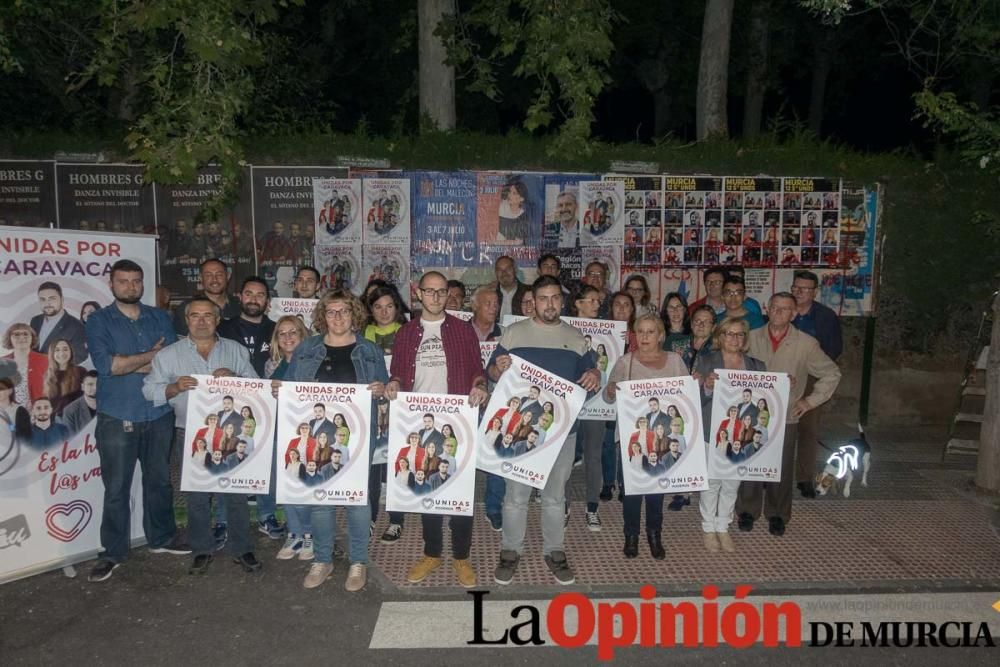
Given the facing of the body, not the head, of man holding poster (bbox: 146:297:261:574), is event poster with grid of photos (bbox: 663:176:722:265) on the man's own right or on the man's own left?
on the man's own left

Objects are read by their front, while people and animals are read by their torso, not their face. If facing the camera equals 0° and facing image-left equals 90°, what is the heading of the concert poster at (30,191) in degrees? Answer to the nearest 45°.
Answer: approximately 0°

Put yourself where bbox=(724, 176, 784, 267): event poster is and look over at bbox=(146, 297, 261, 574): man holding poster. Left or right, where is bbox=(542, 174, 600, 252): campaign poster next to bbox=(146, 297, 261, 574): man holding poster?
right

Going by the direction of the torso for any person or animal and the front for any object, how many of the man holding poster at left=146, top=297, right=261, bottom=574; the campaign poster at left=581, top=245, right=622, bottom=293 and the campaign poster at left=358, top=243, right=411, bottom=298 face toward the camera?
3

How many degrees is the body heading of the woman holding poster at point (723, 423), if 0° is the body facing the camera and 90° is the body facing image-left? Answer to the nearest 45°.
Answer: approximately 0°

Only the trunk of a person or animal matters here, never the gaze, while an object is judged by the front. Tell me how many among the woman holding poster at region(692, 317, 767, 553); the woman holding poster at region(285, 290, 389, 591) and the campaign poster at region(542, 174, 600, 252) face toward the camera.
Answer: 3

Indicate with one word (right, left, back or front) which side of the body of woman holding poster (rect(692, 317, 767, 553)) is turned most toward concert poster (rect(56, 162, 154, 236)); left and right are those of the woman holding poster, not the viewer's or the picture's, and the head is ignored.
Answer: right
